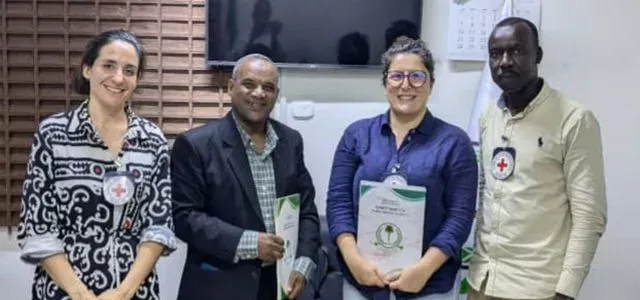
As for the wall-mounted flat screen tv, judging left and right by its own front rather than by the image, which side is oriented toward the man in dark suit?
front

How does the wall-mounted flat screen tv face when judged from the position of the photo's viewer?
facing the viewer

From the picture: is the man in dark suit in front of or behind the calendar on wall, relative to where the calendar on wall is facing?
in front

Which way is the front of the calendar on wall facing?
toward the camera

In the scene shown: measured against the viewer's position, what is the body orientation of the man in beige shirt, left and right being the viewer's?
facing the viewer and to the left of the viewer

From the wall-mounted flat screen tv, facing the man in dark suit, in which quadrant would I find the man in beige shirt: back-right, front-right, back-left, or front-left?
front-left

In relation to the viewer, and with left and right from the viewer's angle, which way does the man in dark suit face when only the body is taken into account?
facing the viewer and to the right of the viewer

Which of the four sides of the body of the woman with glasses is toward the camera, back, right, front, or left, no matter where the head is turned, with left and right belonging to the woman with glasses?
front

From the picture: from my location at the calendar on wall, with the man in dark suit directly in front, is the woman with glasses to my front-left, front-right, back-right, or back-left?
front-left

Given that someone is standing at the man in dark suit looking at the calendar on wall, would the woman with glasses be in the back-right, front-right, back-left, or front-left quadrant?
front-right

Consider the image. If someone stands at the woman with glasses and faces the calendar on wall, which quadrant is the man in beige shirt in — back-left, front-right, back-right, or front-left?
front-right
